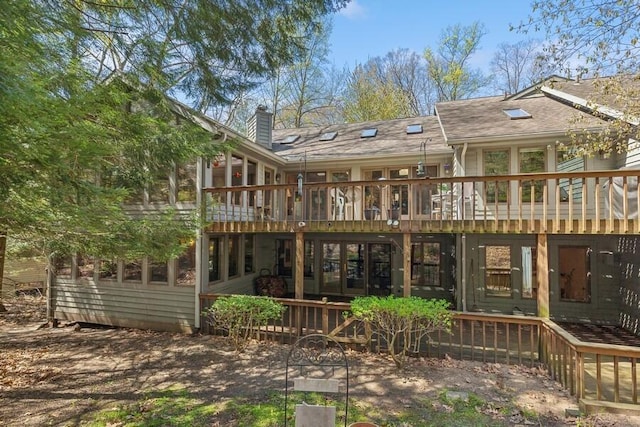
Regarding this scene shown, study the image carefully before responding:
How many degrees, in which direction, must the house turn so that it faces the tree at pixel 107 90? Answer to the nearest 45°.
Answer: approximately 45° to its right

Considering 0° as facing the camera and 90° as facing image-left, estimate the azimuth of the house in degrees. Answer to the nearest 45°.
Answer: approximately 180°

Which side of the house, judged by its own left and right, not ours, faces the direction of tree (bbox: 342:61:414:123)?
front

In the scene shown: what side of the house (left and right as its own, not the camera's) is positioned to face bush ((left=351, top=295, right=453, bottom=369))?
back

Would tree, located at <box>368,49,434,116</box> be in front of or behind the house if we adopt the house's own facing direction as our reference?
behind
